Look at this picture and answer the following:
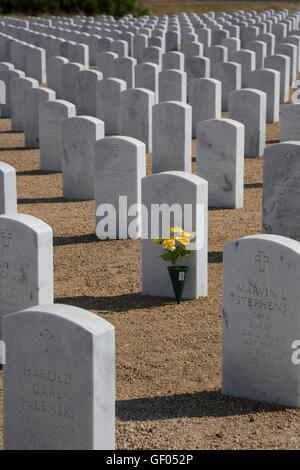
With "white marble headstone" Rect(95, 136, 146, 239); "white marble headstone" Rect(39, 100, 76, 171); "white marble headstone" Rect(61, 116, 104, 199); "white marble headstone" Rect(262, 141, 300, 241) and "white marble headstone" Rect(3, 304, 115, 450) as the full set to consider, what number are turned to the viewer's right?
0

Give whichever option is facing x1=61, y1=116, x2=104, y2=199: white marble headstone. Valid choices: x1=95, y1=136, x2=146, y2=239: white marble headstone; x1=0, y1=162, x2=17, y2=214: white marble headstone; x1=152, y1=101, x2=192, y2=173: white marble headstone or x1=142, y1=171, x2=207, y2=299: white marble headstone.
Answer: x1=152, y1=101, x2=192, y2=173: white marble headstone

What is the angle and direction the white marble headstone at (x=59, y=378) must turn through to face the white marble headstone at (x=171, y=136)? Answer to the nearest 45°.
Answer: approximately 135° to its right

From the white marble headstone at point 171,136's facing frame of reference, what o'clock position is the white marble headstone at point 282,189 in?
the white marble headstone at point 282,189 is roughly at 10 o'clock from the white marble headstone at point 171,136.

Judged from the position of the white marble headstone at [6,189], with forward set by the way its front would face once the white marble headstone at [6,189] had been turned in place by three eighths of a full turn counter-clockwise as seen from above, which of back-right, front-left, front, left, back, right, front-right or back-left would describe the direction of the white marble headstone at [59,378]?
right

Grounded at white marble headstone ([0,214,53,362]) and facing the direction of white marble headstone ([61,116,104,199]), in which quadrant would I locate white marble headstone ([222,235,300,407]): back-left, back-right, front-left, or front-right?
back-right

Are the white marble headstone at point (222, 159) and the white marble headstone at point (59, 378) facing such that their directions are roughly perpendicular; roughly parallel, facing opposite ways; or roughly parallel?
roughly parallel

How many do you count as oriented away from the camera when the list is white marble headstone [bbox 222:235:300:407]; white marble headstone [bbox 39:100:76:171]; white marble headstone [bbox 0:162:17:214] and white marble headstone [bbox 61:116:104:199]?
0

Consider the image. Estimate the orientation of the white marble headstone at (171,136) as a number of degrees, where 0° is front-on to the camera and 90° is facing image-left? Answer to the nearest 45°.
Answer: approximately 45°

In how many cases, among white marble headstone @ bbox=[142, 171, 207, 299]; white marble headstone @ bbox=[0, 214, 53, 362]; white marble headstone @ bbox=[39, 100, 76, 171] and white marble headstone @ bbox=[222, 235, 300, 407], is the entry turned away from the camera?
0

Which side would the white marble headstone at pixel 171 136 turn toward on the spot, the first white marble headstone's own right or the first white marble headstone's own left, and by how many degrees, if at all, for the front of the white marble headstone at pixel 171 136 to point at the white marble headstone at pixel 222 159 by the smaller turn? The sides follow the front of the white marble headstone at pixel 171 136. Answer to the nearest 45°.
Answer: approximately 45° to the first white marble headstone's own left

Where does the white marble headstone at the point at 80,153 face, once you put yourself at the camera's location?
facing the viewer and to the left of the viewer

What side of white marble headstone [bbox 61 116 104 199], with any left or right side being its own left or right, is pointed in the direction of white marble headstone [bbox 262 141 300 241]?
left

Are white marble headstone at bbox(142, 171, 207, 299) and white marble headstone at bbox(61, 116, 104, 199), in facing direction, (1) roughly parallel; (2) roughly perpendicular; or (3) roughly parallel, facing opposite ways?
roughly parallel

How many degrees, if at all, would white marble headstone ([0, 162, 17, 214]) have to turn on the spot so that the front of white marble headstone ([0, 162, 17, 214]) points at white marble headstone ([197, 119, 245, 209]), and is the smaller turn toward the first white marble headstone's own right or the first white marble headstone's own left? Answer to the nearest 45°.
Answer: approximately 180°
